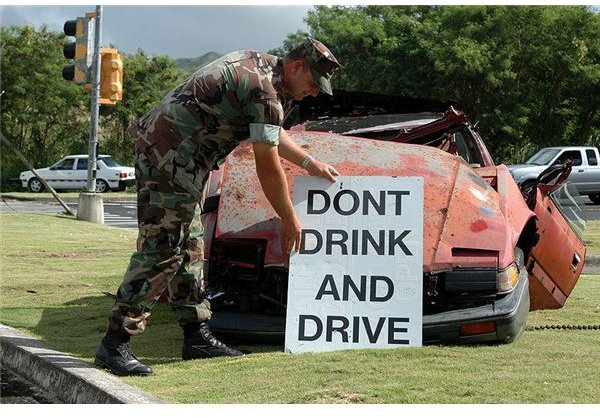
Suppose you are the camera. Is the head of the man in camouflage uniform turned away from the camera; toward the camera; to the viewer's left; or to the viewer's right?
to the viewer's right

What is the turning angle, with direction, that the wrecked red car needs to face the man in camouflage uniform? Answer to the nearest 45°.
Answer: approximately 45° to its right

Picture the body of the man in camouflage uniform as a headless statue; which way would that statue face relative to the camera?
to the viewer's right

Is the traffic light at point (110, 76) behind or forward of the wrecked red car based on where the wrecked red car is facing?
behind

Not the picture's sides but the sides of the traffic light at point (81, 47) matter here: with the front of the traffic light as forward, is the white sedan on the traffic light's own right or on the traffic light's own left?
on the traffic light's own right

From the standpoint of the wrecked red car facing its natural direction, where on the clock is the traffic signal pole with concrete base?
The traffic signal pole with concrete base is roughly at 5 o'clock from the wrecked red car.

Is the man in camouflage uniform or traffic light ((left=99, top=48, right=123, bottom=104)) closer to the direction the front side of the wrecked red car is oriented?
the man in camouflage uniform

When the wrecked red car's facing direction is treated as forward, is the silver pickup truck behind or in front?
behind

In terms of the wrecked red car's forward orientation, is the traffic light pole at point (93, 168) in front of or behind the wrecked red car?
behind

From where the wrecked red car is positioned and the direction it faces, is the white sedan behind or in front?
behind
